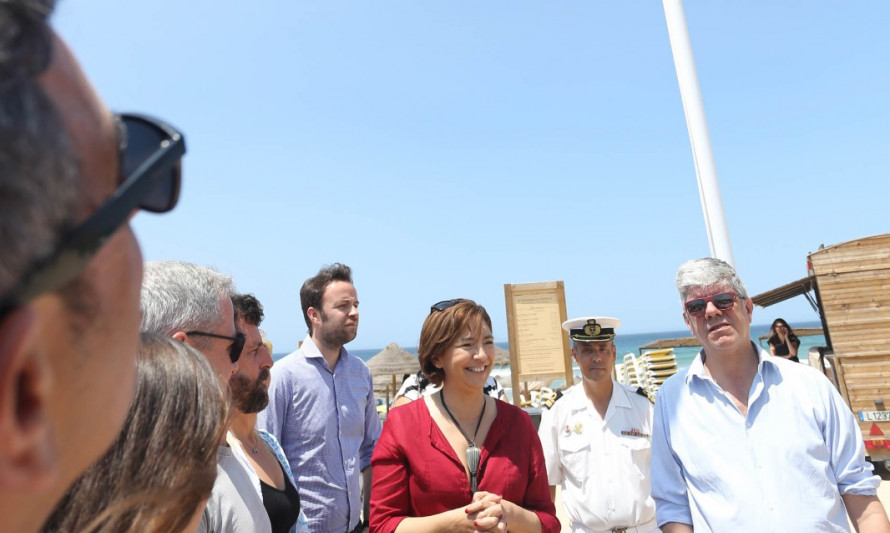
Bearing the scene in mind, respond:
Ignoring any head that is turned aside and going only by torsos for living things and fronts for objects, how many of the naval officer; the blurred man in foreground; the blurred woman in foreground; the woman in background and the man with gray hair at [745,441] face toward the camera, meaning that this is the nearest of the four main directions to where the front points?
3

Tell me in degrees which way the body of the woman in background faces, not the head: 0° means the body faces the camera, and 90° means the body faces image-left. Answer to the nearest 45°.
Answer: approximately 0°

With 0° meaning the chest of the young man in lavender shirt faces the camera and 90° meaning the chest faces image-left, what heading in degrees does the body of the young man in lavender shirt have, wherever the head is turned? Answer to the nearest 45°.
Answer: approximately 315°

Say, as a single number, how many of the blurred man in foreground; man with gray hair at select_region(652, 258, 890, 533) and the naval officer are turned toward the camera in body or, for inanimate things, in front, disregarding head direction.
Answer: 2

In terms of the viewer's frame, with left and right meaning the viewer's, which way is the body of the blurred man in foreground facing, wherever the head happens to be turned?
facing away from the viewer and to the right of the viewer

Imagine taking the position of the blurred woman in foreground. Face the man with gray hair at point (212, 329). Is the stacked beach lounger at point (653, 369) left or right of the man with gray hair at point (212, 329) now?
right

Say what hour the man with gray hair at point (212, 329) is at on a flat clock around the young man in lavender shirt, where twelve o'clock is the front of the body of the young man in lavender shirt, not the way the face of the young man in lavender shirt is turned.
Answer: The man with gray hair is roughly at 2 o'clock from the young man in lavender shirt.

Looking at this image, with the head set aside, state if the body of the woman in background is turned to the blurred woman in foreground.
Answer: yes
